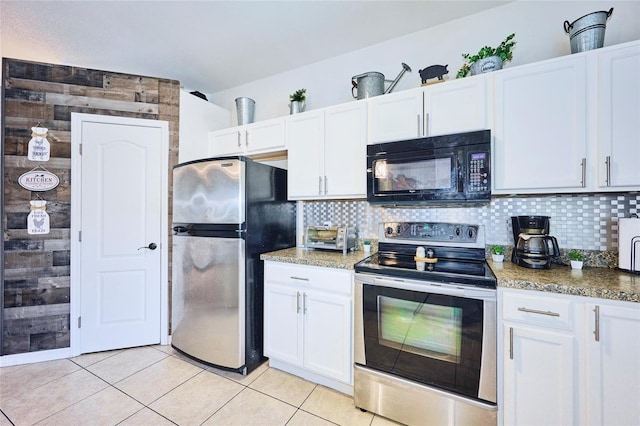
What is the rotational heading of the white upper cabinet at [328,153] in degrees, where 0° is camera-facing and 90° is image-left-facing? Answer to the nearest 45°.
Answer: approximately 45°

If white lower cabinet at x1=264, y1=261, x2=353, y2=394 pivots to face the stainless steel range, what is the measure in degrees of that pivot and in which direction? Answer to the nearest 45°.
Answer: approximately 90° to its left

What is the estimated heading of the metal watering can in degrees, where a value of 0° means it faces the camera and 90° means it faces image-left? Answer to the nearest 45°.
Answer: approximately 270°

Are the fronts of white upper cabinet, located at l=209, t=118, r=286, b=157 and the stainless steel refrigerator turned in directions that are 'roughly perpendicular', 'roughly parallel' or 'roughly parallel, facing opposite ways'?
roughly parallel

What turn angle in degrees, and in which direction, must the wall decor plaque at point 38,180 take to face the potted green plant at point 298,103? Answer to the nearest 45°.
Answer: approximately 45° to its left

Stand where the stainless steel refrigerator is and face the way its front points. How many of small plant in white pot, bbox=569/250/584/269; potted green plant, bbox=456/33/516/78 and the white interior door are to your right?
1

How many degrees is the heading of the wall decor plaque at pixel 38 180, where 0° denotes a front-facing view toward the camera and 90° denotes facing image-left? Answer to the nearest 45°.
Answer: approximately 0°

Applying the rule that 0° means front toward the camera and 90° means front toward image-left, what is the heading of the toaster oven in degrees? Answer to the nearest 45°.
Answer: approximately 45°

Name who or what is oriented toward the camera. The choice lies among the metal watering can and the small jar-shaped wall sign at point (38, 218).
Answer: the small jar-shaped wall sign

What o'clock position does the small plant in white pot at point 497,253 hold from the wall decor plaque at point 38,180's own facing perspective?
The small plant in white pot is roughly at 11 o'clock from the wall decor plaque.
